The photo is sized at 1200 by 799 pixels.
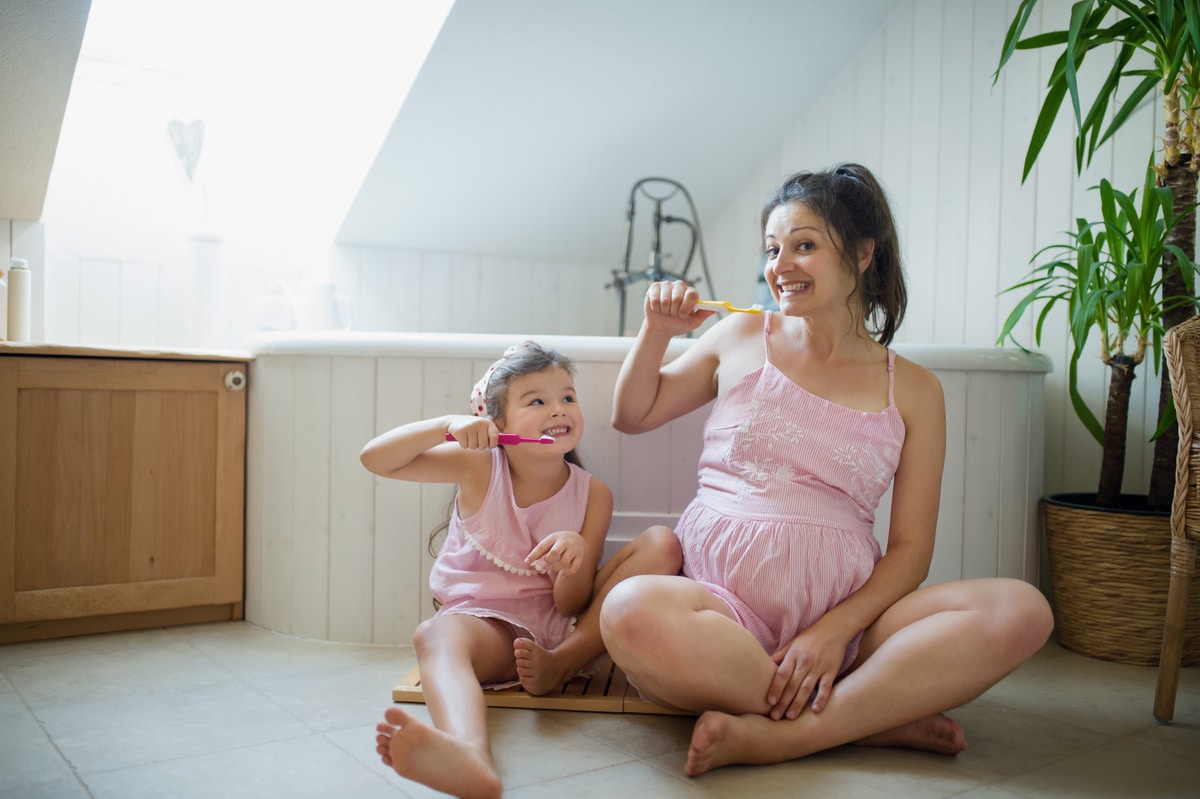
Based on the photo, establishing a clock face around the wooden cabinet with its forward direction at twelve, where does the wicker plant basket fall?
The wicker plant basket is roughly at 10 o'clock from the wooden cabinet.

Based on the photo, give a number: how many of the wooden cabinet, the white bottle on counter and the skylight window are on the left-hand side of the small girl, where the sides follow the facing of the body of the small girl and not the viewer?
0

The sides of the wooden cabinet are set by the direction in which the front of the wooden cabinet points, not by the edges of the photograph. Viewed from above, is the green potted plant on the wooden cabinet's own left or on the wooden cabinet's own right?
on the wooden cabinet's own left

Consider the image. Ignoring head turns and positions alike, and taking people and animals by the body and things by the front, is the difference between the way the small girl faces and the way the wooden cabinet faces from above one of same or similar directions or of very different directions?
same or similar directions

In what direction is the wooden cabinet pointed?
toward the camera

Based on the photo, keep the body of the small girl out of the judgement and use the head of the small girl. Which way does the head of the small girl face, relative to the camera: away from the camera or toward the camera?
toward the camera

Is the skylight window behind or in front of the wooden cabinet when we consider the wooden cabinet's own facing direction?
behind

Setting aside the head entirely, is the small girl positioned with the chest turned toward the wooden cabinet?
no

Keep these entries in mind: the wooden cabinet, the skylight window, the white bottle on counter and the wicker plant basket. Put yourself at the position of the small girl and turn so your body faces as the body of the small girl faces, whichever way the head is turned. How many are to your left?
1

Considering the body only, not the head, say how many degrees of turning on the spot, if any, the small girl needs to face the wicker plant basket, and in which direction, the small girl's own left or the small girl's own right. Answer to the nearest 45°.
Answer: approximately 90° to the small girl's own left

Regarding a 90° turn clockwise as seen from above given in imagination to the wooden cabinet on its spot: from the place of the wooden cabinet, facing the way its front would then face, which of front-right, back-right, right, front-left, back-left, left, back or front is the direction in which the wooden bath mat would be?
back-left

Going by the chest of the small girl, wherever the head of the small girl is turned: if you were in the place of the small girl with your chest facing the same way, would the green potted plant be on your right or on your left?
on your left

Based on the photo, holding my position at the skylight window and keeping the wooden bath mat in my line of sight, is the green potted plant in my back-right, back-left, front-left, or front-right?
front-left

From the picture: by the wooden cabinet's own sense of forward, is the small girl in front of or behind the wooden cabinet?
in front

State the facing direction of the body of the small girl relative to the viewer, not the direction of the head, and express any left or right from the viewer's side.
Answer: facing the viewer

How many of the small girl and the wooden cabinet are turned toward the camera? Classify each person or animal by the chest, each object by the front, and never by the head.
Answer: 2
